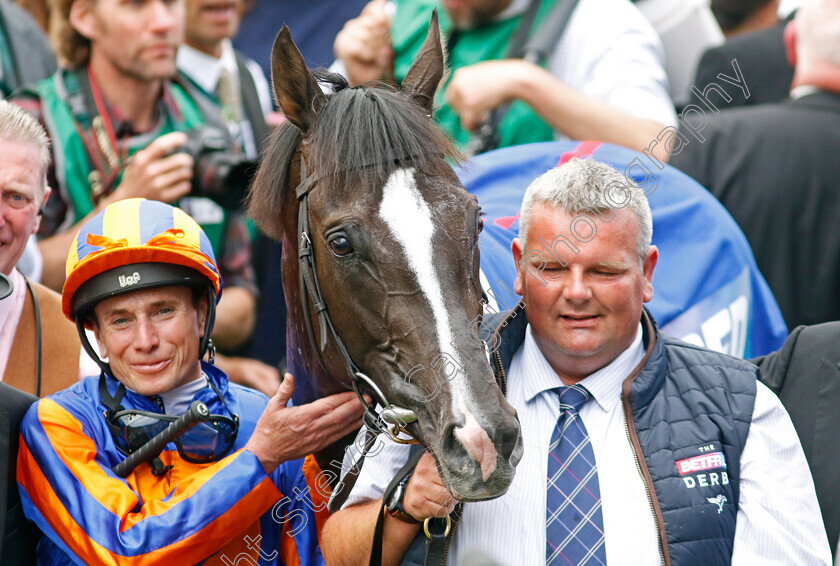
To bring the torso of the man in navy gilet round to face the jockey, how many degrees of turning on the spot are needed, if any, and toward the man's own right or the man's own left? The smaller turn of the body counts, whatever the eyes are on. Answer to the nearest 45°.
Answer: approximately 90° to the man's own right

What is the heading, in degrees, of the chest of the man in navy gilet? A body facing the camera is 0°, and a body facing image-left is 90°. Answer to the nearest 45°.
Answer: approximately 0°

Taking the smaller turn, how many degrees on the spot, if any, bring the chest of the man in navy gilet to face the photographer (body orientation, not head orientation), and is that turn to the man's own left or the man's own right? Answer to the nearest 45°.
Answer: approximately 135° to the man's own right

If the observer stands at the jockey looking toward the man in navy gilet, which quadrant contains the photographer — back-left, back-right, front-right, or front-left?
back-left

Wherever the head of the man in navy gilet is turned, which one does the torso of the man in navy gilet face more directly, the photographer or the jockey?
the jockey

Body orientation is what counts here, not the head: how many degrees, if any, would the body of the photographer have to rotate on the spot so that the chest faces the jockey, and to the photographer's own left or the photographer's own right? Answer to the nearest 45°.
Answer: approximately 45° to the photographer's own right
